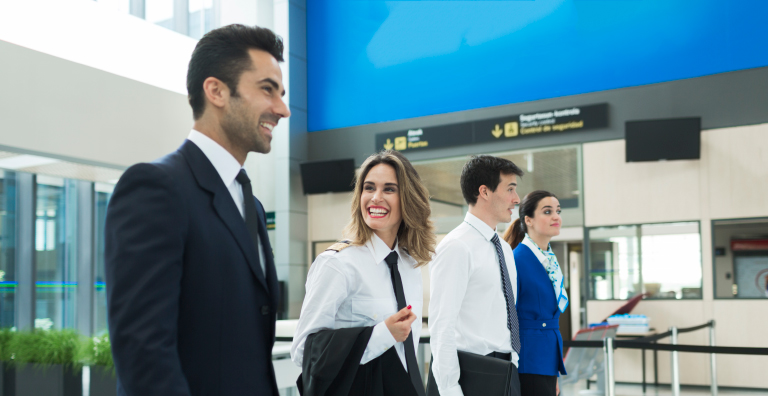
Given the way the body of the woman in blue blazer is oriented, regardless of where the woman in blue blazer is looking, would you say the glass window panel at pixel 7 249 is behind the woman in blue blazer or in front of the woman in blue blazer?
behind

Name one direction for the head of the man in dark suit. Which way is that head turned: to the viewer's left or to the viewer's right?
to the viewer's right

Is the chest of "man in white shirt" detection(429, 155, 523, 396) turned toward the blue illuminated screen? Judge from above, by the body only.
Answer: no

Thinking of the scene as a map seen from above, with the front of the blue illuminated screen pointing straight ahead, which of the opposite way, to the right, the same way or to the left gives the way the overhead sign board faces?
the same way

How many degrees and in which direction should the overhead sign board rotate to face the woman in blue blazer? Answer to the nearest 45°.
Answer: approximately 45° to its left

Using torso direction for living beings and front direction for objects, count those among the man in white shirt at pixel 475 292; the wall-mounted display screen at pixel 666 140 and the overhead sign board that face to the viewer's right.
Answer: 1

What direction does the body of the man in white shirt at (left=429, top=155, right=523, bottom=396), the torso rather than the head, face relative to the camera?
to the viewer's right

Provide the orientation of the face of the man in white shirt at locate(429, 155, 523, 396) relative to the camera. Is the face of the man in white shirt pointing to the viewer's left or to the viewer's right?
to the viewer's right

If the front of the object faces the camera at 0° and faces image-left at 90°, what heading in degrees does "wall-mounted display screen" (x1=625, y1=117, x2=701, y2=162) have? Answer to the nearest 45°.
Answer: approximately 0°

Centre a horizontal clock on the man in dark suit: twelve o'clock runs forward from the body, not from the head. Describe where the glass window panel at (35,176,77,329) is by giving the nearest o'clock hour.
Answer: The glass window panel is roughly at 7 o'clock from the man in dark suit.

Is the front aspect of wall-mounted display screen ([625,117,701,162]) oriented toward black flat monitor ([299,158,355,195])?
no

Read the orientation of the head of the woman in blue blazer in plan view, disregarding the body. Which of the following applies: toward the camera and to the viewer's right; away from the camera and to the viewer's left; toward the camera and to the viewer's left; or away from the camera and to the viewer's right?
toward the camera and to the viewer's right

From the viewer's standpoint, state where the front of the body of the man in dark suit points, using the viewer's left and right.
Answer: facing the viewer and to the right of the viewer

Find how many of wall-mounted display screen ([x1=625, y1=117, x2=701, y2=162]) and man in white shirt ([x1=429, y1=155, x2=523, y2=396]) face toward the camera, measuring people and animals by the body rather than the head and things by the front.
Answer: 1

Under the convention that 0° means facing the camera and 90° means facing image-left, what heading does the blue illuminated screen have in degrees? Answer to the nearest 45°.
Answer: approximately 45°
